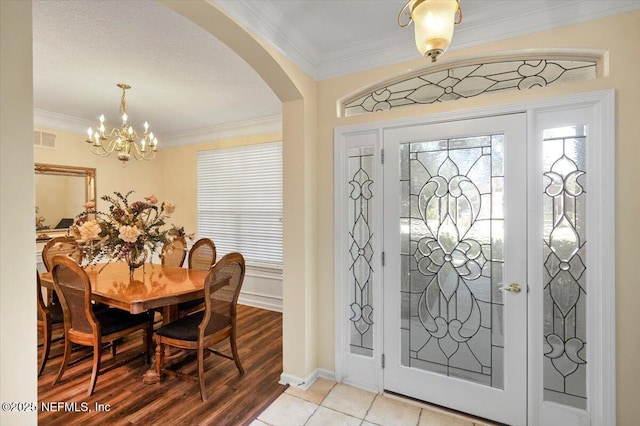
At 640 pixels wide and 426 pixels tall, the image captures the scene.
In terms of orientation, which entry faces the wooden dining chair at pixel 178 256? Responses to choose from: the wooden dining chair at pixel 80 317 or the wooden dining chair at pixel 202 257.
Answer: the wooden dining chair at pixel 80 317

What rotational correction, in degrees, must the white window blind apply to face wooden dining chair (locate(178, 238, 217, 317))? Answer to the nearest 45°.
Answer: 0° — it already faces it

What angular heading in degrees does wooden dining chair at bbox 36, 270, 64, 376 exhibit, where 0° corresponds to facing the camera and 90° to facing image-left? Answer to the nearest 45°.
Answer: approximately 225°

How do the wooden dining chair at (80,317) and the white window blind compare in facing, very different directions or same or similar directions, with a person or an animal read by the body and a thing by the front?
very different directions

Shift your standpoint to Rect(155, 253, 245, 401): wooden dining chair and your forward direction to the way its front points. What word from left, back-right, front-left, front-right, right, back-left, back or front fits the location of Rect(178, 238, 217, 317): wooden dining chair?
front-right

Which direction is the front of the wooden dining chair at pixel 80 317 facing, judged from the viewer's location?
facing away from the viewer and to the right of the viewer

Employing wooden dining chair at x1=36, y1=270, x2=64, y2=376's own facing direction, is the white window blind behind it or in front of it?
in front

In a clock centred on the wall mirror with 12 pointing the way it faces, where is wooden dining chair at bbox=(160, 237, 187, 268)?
The wooden dining chair is roughly at 12 o'clock from the wall mirror.

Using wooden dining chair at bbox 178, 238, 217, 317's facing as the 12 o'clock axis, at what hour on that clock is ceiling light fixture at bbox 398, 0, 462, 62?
The ceiling light fixture is roughly at 10 o'clock from the wooden dining chair.

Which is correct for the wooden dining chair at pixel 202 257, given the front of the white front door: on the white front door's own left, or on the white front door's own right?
on the white front door's own right

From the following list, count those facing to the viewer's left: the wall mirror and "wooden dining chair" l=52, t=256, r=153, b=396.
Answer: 0

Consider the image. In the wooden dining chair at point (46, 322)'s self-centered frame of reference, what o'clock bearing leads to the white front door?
The white front door is roughly at 3 o'clock from the wooden dining chair.

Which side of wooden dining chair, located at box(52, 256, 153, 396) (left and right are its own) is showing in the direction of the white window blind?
front

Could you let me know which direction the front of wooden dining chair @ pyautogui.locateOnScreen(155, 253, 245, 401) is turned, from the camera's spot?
facing away from the viewer and to the left of the viewer

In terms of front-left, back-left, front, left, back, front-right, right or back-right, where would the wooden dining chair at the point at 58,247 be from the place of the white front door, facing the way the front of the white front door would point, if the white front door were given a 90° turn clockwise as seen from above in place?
front-left

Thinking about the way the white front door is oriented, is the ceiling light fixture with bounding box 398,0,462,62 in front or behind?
in front

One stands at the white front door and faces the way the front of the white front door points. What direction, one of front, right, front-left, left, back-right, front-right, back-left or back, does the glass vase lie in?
front-right
